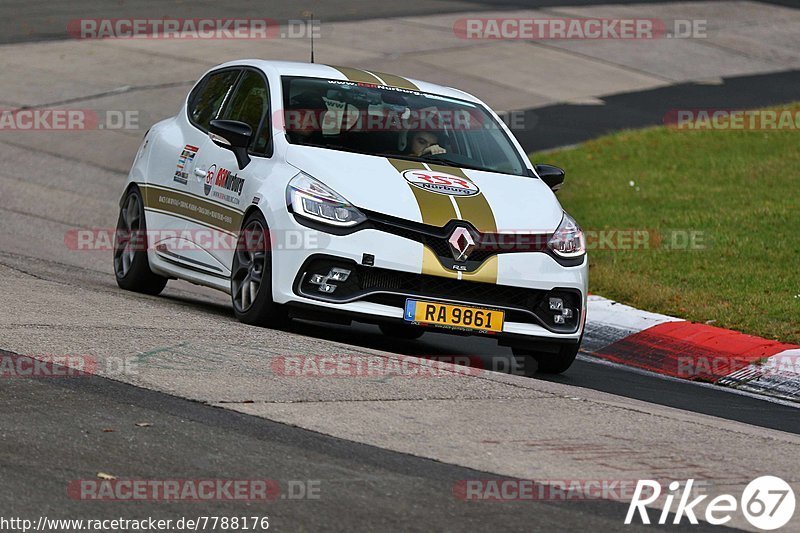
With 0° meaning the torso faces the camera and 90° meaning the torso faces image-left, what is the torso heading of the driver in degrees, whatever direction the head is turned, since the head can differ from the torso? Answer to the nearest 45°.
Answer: approximately 315°
